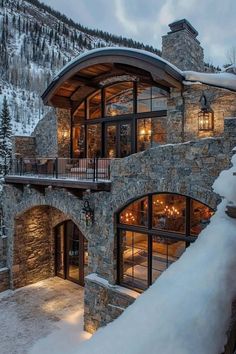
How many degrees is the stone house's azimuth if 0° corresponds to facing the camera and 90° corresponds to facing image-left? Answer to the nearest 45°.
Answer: approximately 45°
